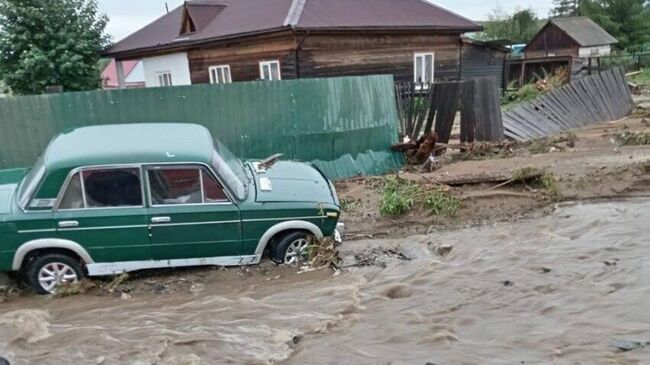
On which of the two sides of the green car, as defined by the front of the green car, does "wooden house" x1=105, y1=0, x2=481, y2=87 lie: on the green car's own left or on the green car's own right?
on the green car's own left

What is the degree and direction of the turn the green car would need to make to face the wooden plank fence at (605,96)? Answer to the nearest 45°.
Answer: approximately 45° to its left

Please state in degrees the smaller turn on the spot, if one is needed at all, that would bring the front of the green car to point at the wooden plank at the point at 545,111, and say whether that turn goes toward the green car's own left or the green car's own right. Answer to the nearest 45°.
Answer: approximately 45° to the green car's own left

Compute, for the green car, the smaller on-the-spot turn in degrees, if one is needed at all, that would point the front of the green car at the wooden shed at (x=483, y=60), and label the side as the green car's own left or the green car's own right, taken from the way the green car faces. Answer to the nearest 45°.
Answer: approximately 45° to the green car's own left

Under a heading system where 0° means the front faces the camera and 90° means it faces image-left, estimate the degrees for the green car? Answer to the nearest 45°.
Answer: approximately 270°

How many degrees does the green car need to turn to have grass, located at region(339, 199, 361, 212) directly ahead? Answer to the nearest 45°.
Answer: approximately 45° to its left
